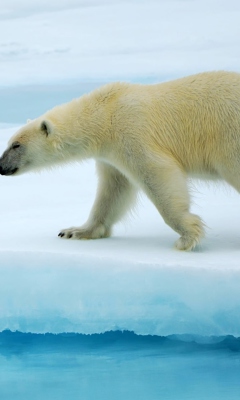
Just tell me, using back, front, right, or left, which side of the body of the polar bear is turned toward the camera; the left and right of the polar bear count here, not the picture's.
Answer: left
